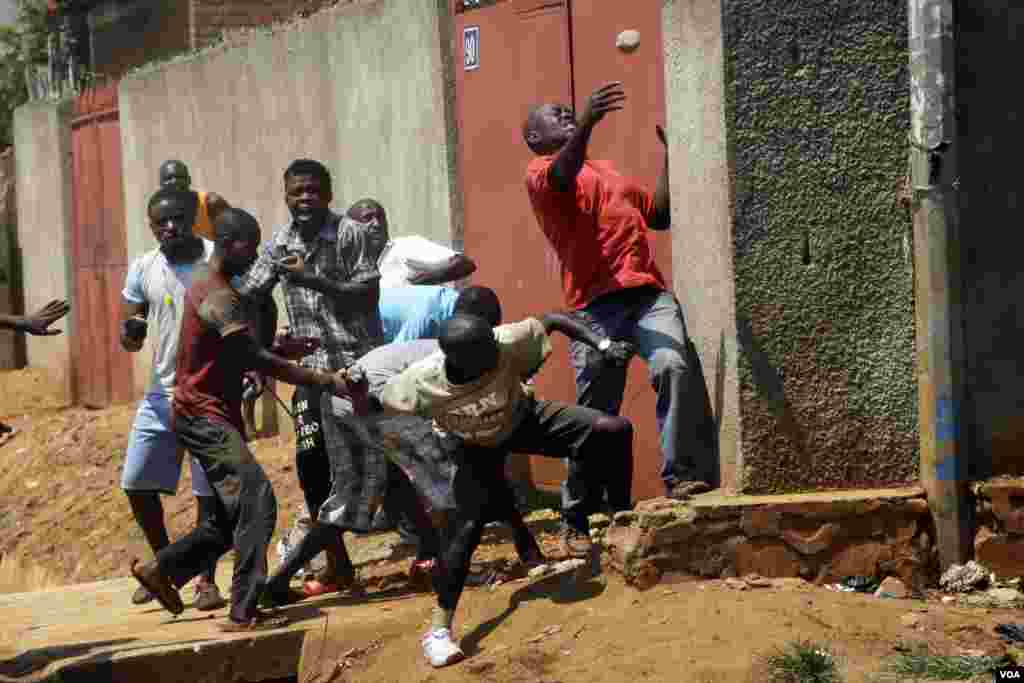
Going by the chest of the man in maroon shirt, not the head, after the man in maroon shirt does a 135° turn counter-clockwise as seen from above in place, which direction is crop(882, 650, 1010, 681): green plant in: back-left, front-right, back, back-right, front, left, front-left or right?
back

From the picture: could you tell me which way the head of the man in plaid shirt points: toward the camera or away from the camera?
toward the camera

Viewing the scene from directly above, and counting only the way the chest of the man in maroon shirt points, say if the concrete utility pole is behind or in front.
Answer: in front

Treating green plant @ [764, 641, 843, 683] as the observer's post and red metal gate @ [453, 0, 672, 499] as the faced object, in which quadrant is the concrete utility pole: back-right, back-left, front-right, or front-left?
front-right

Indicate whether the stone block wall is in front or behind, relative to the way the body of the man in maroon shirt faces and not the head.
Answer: in front

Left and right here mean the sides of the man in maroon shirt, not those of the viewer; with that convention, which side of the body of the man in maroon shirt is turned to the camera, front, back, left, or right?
right

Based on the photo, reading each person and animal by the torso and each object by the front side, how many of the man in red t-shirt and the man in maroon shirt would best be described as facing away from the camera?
0

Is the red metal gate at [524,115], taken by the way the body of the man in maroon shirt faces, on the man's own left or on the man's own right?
on the man's own left

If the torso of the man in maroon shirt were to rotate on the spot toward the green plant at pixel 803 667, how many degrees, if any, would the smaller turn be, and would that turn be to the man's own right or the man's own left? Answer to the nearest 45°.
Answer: approximately 45° to the man's own right

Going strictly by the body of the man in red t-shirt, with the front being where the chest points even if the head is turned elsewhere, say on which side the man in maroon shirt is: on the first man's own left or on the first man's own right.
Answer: on the first man's own right

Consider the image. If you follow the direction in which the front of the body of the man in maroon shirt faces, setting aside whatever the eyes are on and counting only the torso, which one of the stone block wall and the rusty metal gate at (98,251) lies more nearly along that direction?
the stone block wall
